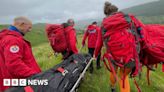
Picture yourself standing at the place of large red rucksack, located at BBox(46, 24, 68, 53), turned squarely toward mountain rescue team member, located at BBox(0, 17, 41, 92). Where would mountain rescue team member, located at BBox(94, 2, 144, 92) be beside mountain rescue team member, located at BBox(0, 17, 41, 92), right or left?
left

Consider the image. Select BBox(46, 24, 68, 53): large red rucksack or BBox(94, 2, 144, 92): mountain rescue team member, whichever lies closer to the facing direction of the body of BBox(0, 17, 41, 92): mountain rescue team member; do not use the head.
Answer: the mountain rescue team member

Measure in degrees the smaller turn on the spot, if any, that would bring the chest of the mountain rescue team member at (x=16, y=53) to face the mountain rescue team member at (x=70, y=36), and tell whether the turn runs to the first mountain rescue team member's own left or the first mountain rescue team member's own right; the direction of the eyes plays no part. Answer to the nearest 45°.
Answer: approximately 45° to the first mountain rescue team member's own left

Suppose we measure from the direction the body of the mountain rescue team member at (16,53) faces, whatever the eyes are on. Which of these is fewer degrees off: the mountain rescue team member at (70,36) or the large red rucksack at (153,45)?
the large red rucksack

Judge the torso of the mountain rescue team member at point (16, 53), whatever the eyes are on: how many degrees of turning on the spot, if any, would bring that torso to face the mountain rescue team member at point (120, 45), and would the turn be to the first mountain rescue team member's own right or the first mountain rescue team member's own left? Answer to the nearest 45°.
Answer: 0° — they already face them

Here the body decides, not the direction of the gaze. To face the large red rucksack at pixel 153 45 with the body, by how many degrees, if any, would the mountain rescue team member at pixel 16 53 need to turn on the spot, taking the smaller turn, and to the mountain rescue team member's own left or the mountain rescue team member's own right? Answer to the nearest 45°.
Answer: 0° — they already face it

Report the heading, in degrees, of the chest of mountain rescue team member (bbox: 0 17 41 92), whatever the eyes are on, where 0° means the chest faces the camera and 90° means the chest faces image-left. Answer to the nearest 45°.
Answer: approximately 270°

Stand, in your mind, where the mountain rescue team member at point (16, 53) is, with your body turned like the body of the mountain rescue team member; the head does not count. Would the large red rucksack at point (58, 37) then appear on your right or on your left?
on your left
